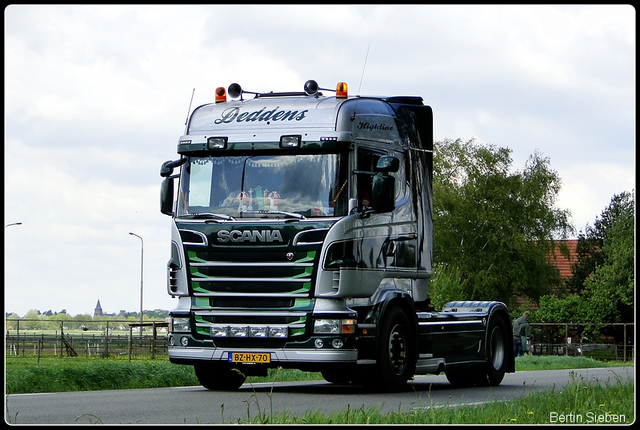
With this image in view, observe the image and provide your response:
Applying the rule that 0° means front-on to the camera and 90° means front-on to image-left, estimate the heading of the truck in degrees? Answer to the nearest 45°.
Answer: approximately 45°

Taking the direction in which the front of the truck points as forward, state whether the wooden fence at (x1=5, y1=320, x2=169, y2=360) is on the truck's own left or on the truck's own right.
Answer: on the truck's own right
